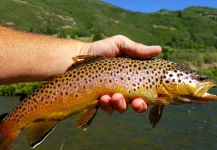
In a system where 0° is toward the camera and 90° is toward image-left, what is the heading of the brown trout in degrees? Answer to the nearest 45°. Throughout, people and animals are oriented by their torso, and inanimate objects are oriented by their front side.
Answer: approximately 270°
